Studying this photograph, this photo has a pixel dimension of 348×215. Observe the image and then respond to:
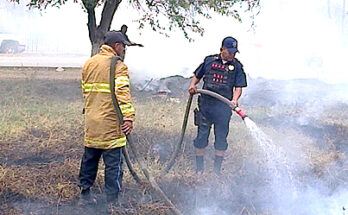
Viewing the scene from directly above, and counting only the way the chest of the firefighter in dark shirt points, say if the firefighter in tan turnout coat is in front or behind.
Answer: in front

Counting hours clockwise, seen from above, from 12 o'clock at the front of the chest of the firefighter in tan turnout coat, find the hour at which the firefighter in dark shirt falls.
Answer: The firefighter in dark shirt is roughly at 12 o'clock from the firefighter in tan turnout coat.

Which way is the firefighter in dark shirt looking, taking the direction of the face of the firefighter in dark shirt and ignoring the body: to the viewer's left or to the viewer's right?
to the viewer's right

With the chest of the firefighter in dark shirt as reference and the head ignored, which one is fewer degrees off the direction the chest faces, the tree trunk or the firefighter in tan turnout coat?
the firefighter in tan turnout coat

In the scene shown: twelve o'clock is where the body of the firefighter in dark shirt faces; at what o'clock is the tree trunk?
The tree trunk is roughly at 5 o'clock from the firefighter in dark shirt.

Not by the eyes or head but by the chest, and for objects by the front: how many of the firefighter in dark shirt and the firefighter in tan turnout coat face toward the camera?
1

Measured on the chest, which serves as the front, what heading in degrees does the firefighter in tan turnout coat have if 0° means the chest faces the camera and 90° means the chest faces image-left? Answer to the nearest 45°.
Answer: approximately 225°

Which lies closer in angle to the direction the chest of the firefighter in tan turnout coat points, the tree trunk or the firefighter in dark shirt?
the firefighter in dark shirt

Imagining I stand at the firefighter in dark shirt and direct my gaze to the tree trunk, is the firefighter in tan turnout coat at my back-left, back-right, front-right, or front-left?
back-left

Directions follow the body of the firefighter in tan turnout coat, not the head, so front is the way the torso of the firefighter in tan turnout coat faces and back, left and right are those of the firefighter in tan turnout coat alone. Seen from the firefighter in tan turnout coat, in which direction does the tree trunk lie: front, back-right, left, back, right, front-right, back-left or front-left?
front-left

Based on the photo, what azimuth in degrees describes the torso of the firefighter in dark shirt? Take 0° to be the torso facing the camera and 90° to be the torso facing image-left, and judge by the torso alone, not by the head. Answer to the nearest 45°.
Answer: approximately 0°

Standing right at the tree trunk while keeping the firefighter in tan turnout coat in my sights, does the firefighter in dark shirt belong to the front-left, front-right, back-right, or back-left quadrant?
front-left

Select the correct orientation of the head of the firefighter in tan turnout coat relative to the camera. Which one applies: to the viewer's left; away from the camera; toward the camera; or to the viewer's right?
to the viewer's right
